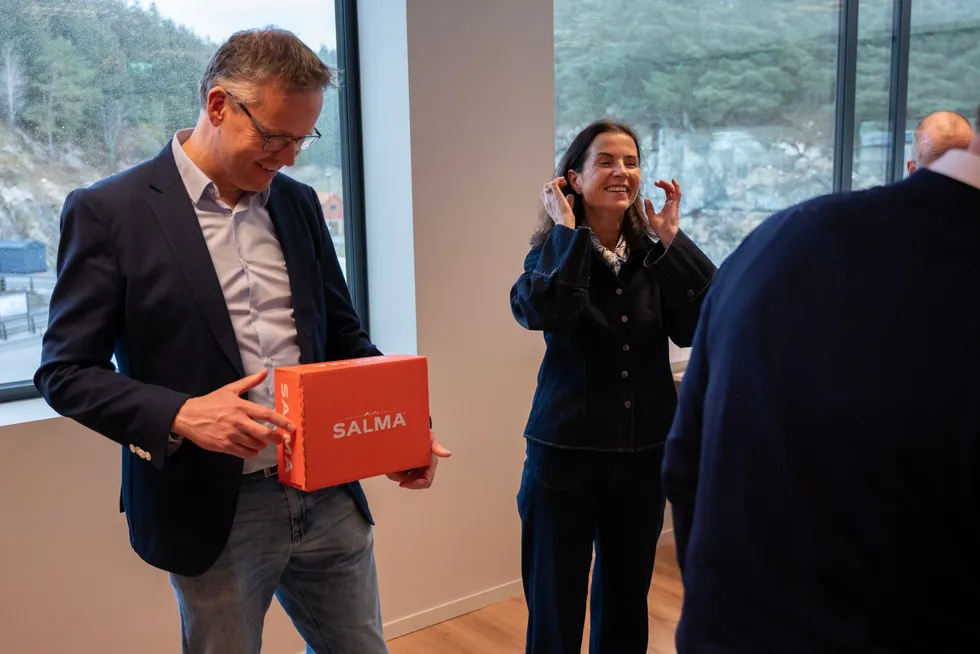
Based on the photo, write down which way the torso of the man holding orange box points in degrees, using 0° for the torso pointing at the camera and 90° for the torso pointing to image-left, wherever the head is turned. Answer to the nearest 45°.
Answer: approximately 315°

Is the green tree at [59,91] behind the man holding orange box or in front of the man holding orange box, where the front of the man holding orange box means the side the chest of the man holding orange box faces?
behind

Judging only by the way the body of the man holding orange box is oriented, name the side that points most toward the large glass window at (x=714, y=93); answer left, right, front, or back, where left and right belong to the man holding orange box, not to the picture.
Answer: left
